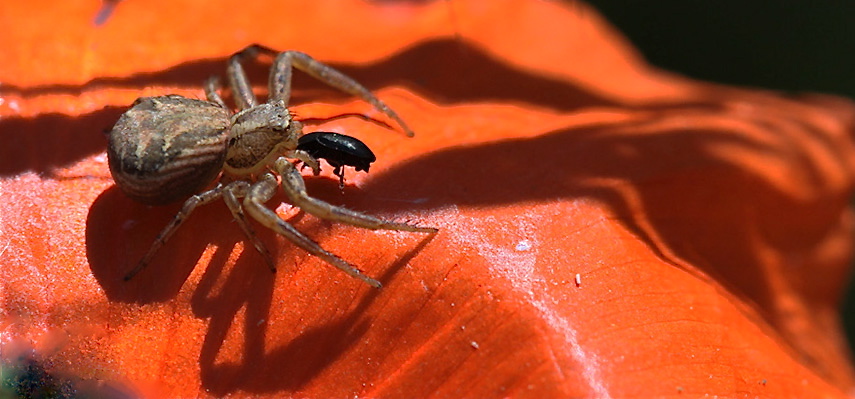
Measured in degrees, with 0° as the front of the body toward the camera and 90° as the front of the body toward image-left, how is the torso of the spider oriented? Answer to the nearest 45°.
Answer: approximately 270°
